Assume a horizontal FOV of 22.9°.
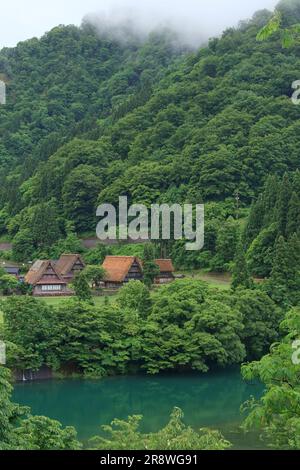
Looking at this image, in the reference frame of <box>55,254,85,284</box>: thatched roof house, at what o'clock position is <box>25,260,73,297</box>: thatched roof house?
<box>25,260,73,297</box>: thatched roof house is roughly at 2 o'clock from <box>55,254,85,284</box>: thatched roof house.

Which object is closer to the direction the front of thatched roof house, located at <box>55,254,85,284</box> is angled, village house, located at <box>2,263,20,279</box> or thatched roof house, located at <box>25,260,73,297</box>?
the thatched roof house

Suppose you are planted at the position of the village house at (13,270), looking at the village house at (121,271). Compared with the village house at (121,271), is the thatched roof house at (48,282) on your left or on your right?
right

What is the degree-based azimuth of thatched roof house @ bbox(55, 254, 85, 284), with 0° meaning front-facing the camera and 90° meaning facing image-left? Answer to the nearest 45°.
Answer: approximately 315°

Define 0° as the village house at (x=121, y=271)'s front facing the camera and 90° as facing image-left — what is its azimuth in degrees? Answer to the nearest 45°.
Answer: approximately 315°

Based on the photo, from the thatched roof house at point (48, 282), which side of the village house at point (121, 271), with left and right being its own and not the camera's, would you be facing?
right
